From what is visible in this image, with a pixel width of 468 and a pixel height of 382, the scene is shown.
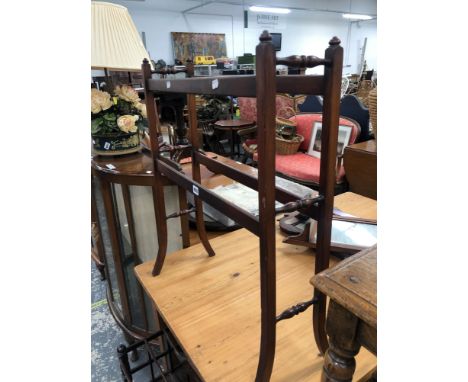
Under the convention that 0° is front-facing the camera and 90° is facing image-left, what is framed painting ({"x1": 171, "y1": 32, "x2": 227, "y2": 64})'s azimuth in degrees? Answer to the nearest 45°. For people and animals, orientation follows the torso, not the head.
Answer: approximately 0°

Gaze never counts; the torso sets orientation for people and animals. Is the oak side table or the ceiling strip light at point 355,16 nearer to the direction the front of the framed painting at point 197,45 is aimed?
the oak side table

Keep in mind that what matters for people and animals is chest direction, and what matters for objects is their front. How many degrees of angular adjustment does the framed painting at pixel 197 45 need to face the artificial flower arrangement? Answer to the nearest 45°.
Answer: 0° — it already faces it

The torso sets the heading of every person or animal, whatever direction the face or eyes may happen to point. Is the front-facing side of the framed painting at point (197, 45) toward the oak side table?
yes

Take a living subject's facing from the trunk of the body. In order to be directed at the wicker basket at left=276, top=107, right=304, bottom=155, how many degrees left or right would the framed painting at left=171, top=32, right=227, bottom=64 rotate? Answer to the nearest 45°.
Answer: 0° — it already faces it

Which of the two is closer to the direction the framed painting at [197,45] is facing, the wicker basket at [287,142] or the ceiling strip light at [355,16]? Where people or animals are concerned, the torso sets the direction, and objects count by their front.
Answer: the wicker basket

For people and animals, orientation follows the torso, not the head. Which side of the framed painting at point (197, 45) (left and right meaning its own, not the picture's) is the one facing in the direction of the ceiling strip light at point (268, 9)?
left
